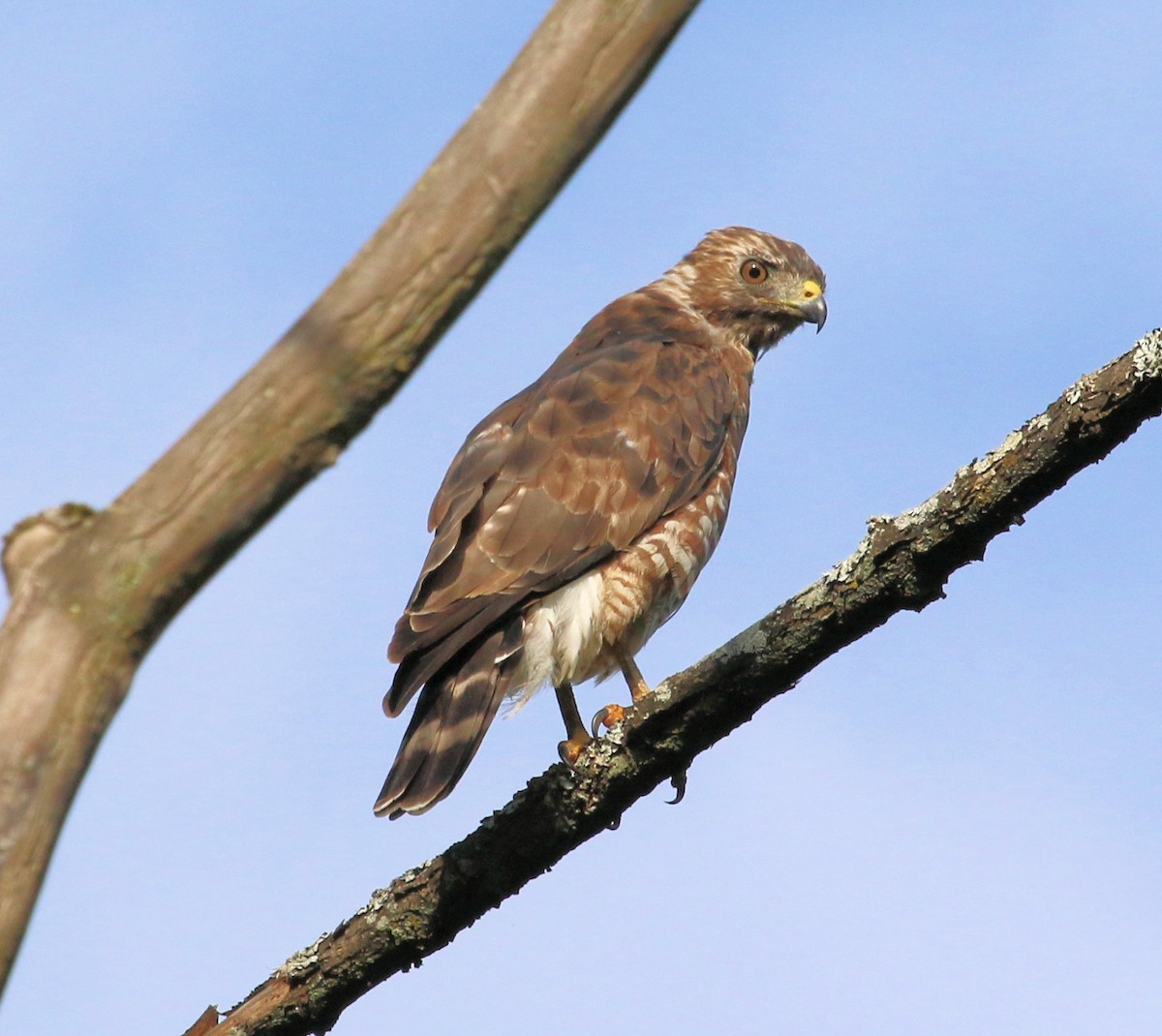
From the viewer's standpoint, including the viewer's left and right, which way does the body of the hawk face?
facing to the right of the viewer
